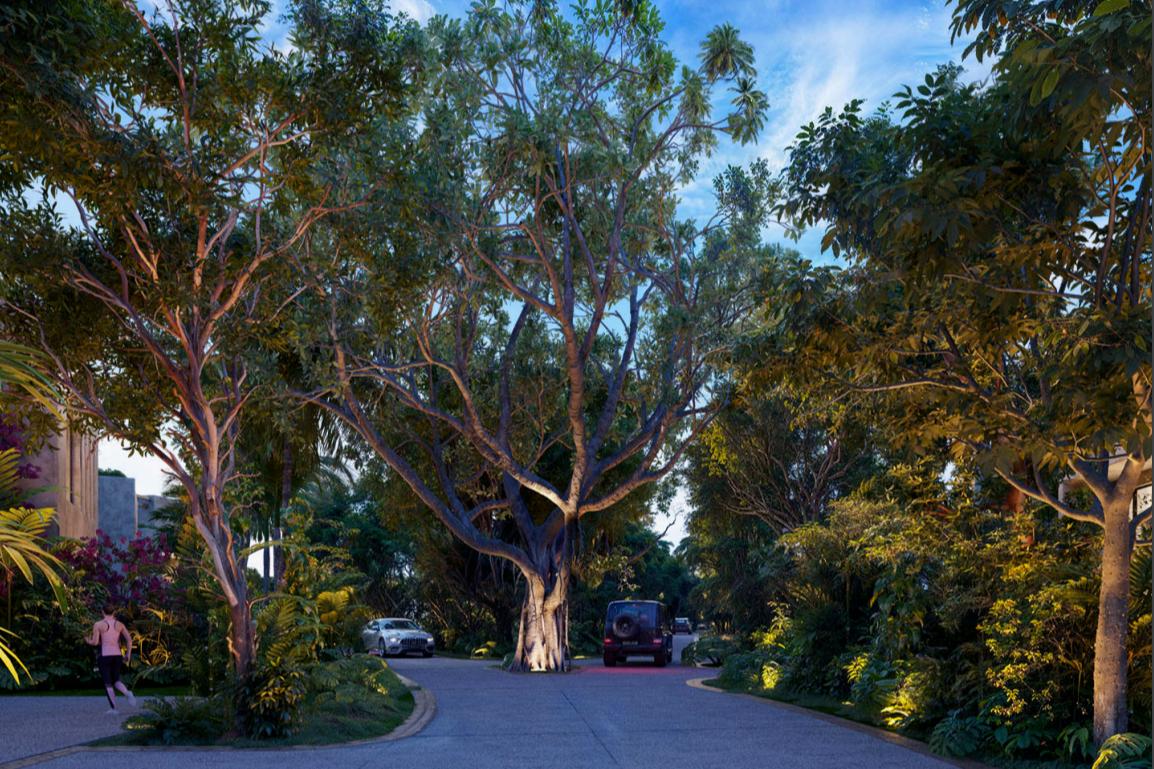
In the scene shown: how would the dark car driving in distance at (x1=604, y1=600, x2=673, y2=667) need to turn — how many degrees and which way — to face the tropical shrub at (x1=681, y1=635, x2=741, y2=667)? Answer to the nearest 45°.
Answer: approximately 45° to its right

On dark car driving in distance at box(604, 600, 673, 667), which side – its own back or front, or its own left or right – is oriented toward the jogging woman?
back

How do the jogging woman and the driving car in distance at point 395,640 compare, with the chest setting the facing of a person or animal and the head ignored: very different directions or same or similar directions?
very different directions

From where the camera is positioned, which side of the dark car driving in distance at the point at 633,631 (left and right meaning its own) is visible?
back

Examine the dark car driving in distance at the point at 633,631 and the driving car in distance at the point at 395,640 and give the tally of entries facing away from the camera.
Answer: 1

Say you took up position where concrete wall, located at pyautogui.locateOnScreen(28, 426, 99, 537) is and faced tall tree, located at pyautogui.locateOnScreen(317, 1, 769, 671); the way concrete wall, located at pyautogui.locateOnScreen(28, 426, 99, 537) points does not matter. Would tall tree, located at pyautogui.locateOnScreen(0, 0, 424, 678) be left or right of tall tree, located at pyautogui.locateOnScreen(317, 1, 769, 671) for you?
right

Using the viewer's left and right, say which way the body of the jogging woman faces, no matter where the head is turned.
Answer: facing away from the viewer and to the left of the viewer

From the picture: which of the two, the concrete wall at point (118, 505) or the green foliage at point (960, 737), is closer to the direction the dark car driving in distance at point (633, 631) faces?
the concrete wall

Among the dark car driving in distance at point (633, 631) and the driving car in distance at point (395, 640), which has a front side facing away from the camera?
the dark car driving in distance at point (633, 631)

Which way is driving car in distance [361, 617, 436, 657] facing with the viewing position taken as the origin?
facing the viewer and to the right of the viewer

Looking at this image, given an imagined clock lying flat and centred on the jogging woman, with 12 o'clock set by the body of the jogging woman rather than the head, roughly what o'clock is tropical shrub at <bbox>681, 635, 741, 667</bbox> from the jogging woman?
The tropical shrub is roughly at 3 o'clock from the jogging woman.

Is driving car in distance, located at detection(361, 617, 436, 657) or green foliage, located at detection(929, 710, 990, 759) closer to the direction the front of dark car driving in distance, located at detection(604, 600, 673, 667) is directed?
the driving car in distance

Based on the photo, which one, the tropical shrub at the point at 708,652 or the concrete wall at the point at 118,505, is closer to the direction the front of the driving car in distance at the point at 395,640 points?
the tropical shrub

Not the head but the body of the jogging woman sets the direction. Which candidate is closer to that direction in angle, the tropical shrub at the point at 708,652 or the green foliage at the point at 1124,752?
the tropical shrub
